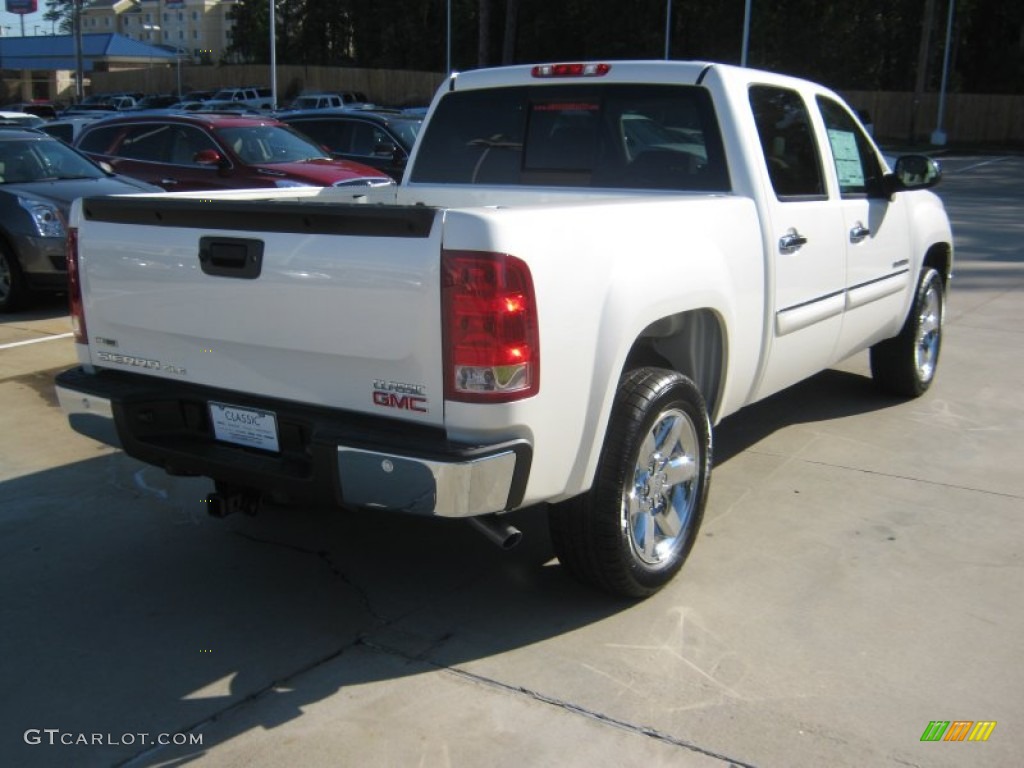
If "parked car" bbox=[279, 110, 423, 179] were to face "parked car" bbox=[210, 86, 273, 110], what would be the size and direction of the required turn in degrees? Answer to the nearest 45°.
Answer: approximately 135° to its left

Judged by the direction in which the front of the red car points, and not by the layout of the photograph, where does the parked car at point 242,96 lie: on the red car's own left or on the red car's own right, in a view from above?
on the red car's own left

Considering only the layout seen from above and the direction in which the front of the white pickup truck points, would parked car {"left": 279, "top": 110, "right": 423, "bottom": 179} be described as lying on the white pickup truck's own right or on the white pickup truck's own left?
on the white pickup truck's own left

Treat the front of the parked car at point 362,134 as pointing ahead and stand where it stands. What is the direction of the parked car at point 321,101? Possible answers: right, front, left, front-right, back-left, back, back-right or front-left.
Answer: back-left

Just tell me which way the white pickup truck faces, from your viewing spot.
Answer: facing away from the viewer and to the right of the viewer

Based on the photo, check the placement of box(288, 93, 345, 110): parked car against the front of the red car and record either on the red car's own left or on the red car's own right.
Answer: on the red car's own left

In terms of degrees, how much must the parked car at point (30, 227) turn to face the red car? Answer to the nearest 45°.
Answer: approximately 90° to its left

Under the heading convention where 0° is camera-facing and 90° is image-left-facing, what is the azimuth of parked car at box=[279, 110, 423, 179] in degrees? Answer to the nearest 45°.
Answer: approximately 315°

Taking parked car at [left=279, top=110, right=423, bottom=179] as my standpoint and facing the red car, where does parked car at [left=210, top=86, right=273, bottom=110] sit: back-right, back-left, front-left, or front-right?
back-right

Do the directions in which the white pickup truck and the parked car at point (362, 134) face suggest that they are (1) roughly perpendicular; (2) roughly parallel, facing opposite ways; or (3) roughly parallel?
roughly perpendicular

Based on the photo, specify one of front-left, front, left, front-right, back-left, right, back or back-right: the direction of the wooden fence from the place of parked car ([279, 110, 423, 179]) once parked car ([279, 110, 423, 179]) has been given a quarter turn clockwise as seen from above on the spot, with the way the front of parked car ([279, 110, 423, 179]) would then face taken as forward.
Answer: back
